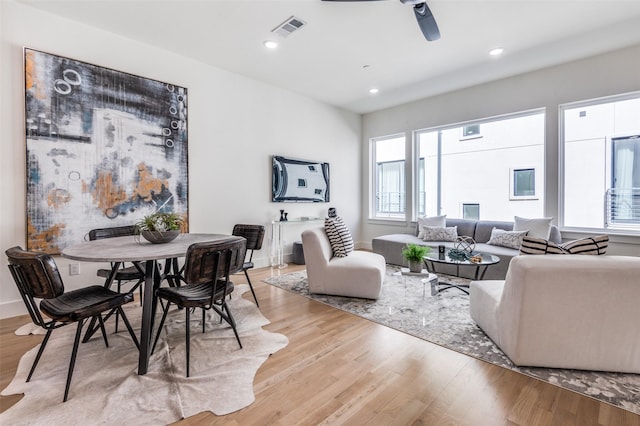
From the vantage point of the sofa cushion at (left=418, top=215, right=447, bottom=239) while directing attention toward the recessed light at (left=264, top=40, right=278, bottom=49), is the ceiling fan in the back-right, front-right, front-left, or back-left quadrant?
front-left

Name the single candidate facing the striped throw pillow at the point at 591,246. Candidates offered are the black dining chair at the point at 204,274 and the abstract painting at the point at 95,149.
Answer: the abstract painting

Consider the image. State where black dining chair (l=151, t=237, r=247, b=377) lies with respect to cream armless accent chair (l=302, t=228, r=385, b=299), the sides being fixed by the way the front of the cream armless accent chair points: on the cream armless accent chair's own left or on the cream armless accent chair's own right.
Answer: on the cream armless accent chair's own right

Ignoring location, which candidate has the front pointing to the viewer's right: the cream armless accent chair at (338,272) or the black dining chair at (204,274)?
the cream armless accent chair

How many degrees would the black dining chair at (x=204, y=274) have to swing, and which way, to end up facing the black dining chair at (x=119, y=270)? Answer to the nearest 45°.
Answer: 0° — it already faces it

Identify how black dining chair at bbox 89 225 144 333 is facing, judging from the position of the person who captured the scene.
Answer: facing the viewer and to the right of the viewer

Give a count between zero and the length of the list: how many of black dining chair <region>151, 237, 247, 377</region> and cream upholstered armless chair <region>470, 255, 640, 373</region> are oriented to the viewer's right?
0

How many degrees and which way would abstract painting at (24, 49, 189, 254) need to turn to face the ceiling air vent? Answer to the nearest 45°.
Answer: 0° — it already faces it

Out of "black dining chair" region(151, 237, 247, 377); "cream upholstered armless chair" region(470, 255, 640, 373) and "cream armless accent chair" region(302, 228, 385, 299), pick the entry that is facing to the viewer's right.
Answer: "cream armless accent chair" region(302, 228, 385, 299)

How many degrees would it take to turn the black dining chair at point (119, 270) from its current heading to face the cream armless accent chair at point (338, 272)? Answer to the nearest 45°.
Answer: approximately 45° to its left

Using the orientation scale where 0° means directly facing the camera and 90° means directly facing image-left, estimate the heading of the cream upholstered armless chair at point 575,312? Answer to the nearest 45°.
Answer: approximately 135°

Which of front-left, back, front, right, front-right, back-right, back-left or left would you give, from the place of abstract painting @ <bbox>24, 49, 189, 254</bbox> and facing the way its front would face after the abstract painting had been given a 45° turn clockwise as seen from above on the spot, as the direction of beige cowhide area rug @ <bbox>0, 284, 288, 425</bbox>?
front
